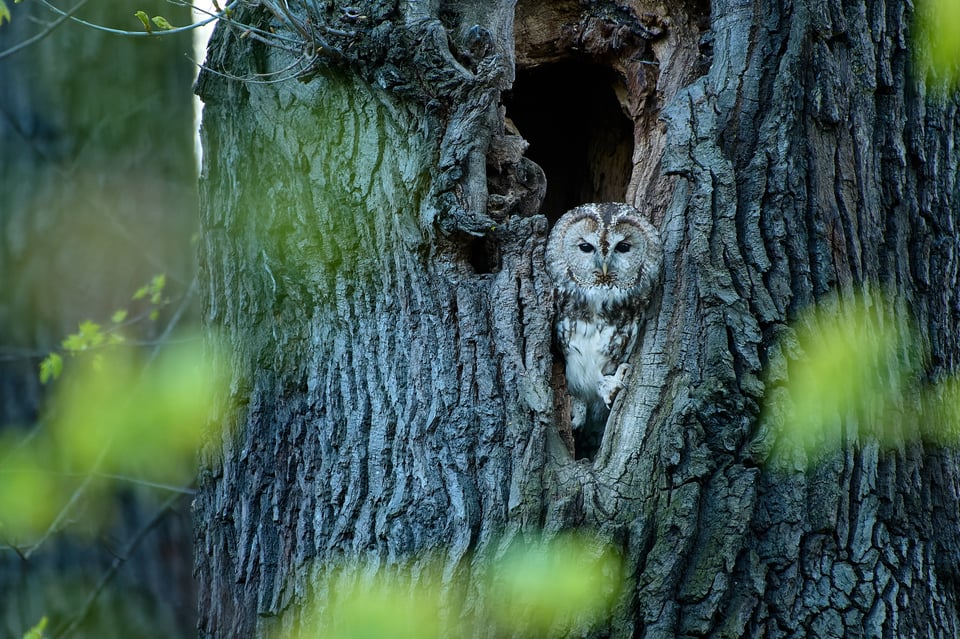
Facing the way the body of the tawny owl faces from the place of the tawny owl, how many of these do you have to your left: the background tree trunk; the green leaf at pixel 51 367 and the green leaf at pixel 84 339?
0

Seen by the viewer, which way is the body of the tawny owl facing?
toward the camera

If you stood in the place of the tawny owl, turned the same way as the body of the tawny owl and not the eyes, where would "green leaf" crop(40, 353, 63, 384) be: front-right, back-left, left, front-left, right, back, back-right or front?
right

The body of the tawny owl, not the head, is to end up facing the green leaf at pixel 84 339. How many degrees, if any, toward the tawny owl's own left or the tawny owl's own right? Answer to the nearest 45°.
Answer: approximately 90° to the tawny owl's own right

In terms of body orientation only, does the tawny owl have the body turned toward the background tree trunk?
no
